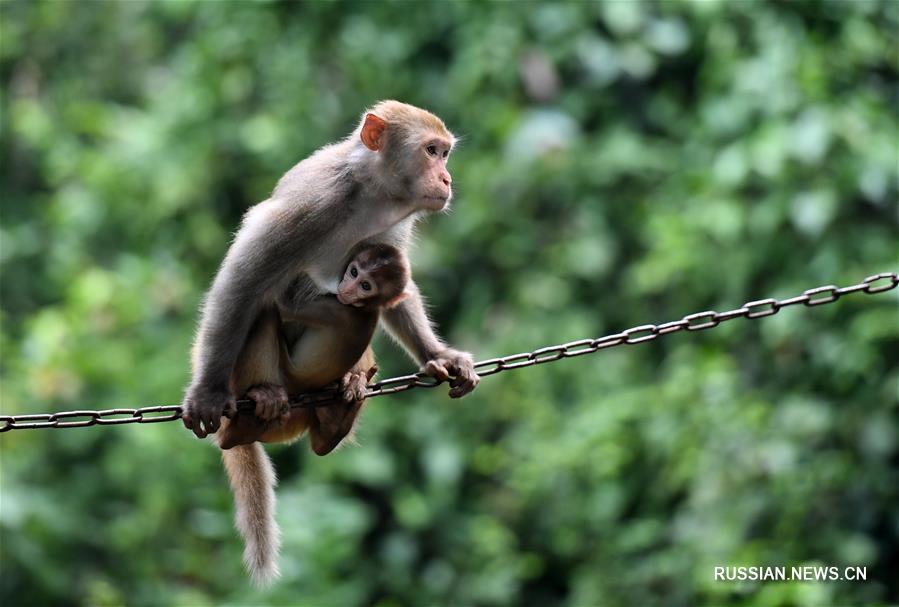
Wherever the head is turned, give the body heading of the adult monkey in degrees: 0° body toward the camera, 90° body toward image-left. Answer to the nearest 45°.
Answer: approximately 315°
